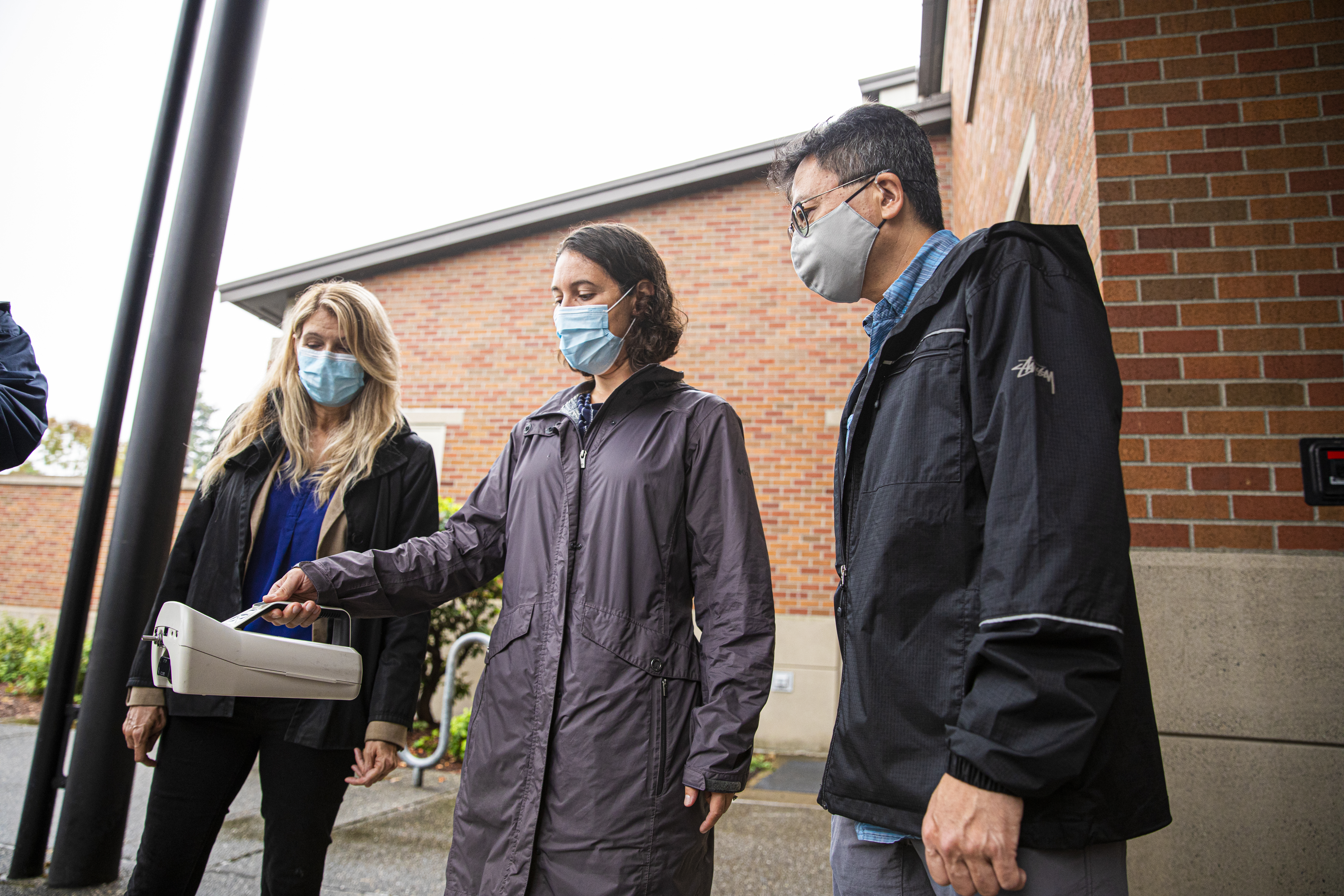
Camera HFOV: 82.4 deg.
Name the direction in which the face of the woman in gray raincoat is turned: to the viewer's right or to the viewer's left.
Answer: to the viewer's left

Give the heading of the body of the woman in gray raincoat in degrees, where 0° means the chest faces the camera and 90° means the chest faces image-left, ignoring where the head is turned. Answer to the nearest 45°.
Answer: approximately 45°

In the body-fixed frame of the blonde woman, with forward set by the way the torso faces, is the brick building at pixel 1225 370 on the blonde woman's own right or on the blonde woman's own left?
on the blonde woman's own left

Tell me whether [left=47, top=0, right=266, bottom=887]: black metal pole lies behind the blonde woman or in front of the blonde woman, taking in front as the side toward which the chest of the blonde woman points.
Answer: behind

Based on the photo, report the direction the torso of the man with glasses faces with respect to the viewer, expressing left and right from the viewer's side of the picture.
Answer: facing to the left of the viewer

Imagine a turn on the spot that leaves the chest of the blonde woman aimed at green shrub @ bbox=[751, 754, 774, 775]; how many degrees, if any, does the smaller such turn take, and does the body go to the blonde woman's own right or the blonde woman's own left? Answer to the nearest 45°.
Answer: approximately 135° to the blonde woman's own left

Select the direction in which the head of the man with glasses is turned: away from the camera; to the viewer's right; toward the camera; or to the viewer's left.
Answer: to the viewer's left

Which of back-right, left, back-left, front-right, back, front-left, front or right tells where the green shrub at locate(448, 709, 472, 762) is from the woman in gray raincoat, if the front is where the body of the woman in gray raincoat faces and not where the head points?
back-right

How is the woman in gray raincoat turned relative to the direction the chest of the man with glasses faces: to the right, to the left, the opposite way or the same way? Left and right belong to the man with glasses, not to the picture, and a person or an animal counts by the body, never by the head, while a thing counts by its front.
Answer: to the left

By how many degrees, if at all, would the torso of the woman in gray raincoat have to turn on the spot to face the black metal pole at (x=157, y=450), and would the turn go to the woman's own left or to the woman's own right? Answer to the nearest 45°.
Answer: approximately 90° to the woman's own right

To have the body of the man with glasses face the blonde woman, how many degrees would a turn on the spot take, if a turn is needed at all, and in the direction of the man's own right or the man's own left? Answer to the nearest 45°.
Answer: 0° — they already face them

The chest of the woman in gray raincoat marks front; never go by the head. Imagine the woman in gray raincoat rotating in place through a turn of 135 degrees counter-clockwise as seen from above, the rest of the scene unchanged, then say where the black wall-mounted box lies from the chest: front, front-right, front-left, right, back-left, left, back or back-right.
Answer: front

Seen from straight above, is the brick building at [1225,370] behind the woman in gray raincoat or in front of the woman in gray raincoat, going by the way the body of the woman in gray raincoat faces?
behind

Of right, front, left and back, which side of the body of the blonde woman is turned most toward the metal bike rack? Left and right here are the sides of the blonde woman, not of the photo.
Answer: back

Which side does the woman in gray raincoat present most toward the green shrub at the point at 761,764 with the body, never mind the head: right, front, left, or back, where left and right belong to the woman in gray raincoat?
back

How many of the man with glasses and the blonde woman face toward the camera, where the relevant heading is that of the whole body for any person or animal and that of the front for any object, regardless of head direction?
1
